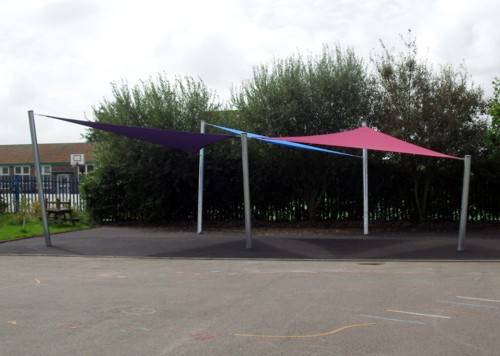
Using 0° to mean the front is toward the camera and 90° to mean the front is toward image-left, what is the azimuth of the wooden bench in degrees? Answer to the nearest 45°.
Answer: approximately 315°
